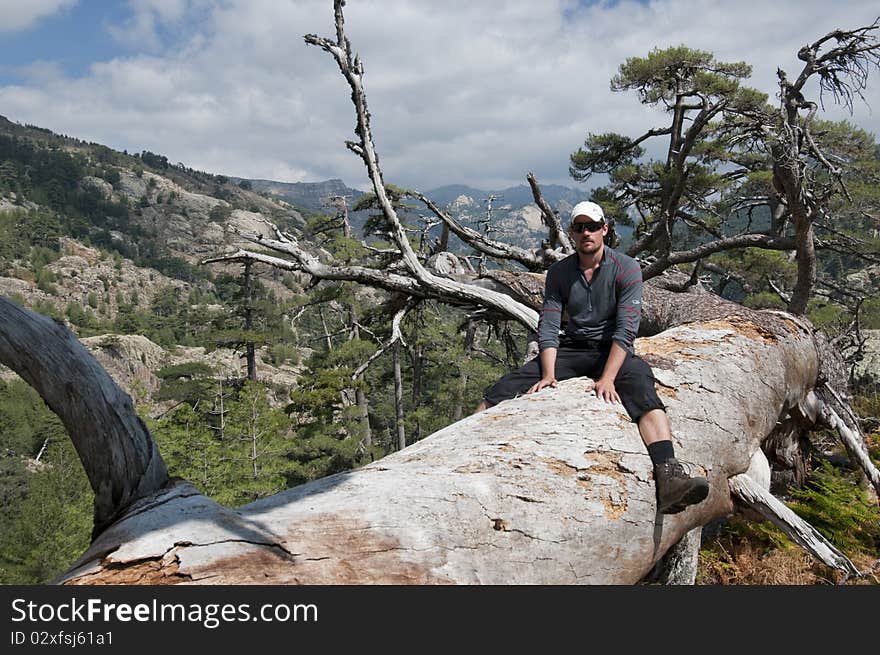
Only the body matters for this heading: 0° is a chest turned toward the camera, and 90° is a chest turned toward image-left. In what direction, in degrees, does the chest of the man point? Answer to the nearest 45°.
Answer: approximately 0°
